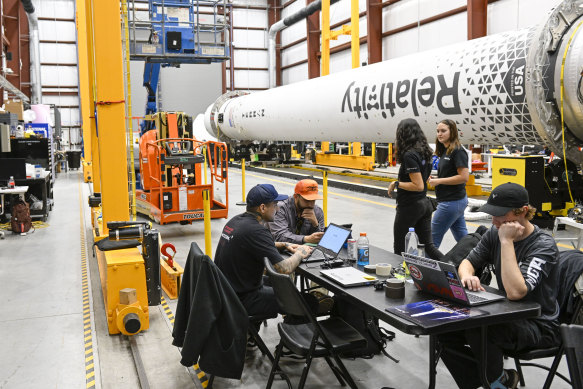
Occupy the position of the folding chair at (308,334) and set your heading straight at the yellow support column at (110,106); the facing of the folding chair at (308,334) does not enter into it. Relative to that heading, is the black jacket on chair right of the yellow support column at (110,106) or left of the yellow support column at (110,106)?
left

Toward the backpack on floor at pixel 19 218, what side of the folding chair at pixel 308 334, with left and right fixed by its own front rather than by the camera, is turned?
left

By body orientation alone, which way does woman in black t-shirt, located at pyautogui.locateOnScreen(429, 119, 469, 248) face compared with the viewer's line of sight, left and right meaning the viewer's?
facing to the left of the viewer

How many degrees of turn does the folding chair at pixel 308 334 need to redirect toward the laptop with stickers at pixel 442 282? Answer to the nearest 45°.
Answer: approximately 45° to its right

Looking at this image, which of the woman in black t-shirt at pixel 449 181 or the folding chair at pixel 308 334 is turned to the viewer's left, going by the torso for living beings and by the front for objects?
the woman in black t-shirt

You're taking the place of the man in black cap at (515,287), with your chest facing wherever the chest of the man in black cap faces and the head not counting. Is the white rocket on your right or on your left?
on your right

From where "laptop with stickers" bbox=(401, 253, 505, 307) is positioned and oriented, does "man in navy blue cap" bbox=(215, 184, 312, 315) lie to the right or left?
on its left

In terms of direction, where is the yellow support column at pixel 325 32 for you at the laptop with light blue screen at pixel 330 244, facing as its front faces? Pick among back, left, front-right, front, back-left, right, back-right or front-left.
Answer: back-right

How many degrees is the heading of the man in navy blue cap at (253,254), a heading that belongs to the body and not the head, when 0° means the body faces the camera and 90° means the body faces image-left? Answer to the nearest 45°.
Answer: approximately 225°

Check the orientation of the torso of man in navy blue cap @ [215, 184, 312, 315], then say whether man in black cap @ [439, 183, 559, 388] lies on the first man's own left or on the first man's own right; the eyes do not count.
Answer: on the first man's own right
